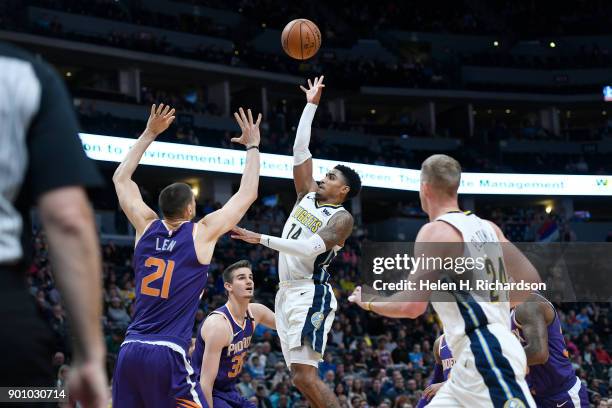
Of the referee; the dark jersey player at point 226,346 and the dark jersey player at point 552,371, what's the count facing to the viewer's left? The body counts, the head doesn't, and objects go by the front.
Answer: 1

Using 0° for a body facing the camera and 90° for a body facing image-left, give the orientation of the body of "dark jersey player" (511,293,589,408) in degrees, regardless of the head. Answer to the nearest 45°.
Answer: approximately 90°

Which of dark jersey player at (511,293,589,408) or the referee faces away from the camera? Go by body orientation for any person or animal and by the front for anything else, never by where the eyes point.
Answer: the referee

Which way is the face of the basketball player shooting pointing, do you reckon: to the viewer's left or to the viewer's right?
to the viewer's left

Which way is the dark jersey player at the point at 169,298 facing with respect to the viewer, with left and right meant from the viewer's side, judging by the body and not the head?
facing away from the viewer and to the right of the viewer

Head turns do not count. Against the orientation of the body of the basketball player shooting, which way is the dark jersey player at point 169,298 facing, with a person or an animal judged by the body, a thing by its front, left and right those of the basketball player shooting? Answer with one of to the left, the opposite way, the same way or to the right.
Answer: the opposite way

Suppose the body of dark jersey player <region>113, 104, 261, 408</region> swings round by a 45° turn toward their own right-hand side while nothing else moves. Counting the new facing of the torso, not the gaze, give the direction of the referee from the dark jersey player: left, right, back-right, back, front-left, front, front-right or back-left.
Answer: right

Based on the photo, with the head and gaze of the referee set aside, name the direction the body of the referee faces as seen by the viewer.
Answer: away from the camera

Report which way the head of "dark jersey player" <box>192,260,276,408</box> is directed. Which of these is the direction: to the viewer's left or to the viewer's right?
to the viewer's right

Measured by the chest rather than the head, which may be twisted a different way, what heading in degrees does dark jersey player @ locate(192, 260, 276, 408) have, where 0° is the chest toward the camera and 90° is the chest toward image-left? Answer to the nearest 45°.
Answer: approximately 315°

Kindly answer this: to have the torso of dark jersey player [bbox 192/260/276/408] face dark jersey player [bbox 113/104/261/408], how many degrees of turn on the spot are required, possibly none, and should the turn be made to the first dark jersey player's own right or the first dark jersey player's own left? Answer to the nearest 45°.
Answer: approximately 45° to the first dark jersey player's own right
